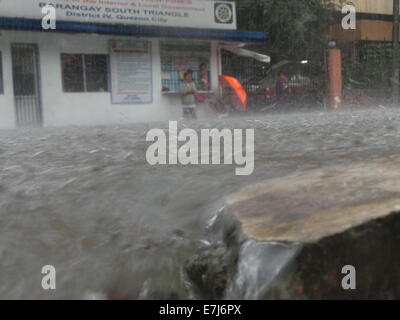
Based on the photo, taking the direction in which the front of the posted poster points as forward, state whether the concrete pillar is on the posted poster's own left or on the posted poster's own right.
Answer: on the posted poster's own left

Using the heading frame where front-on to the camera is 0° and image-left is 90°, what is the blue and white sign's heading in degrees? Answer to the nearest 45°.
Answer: approximately 0°

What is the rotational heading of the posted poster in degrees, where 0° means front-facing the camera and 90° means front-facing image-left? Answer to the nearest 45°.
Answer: approximately 0°

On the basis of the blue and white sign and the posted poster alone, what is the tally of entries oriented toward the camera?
2

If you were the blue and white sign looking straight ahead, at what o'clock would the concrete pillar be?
The concrete pillar is roughly at 8 o'clock from the blue and white sign.

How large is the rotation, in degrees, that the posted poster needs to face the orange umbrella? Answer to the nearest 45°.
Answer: approximately 90° to its left
